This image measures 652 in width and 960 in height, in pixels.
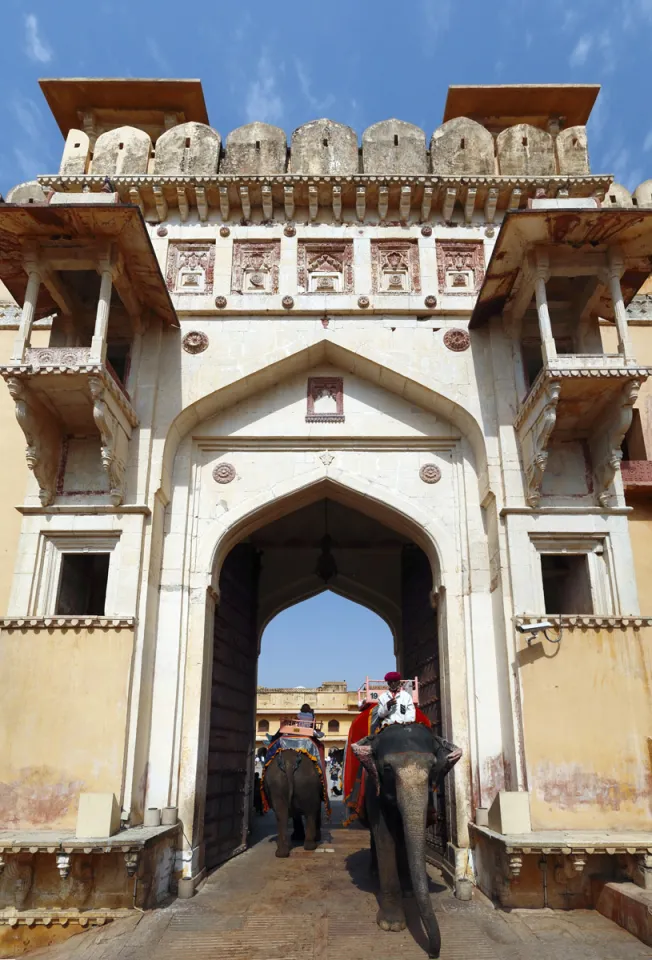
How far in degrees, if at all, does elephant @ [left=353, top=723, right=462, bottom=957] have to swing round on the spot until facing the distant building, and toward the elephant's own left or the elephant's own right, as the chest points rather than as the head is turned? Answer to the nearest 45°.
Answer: approximately 180°

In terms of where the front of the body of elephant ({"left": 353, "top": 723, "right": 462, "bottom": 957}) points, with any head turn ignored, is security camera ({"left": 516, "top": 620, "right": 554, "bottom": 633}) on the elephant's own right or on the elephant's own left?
on the elephant's own left

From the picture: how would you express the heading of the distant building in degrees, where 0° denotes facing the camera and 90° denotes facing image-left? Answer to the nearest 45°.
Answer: approximately 0°

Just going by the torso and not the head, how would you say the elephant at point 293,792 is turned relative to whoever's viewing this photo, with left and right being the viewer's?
facing away from the viewer

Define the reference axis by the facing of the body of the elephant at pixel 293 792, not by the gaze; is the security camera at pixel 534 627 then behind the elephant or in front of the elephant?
behind

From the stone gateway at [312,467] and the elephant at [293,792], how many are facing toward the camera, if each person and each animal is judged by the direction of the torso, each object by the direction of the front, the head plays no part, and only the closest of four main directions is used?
1

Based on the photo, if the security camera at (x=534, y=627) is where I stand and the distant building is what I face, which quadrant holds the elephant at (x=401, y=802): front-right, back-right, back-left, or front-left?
back-left
